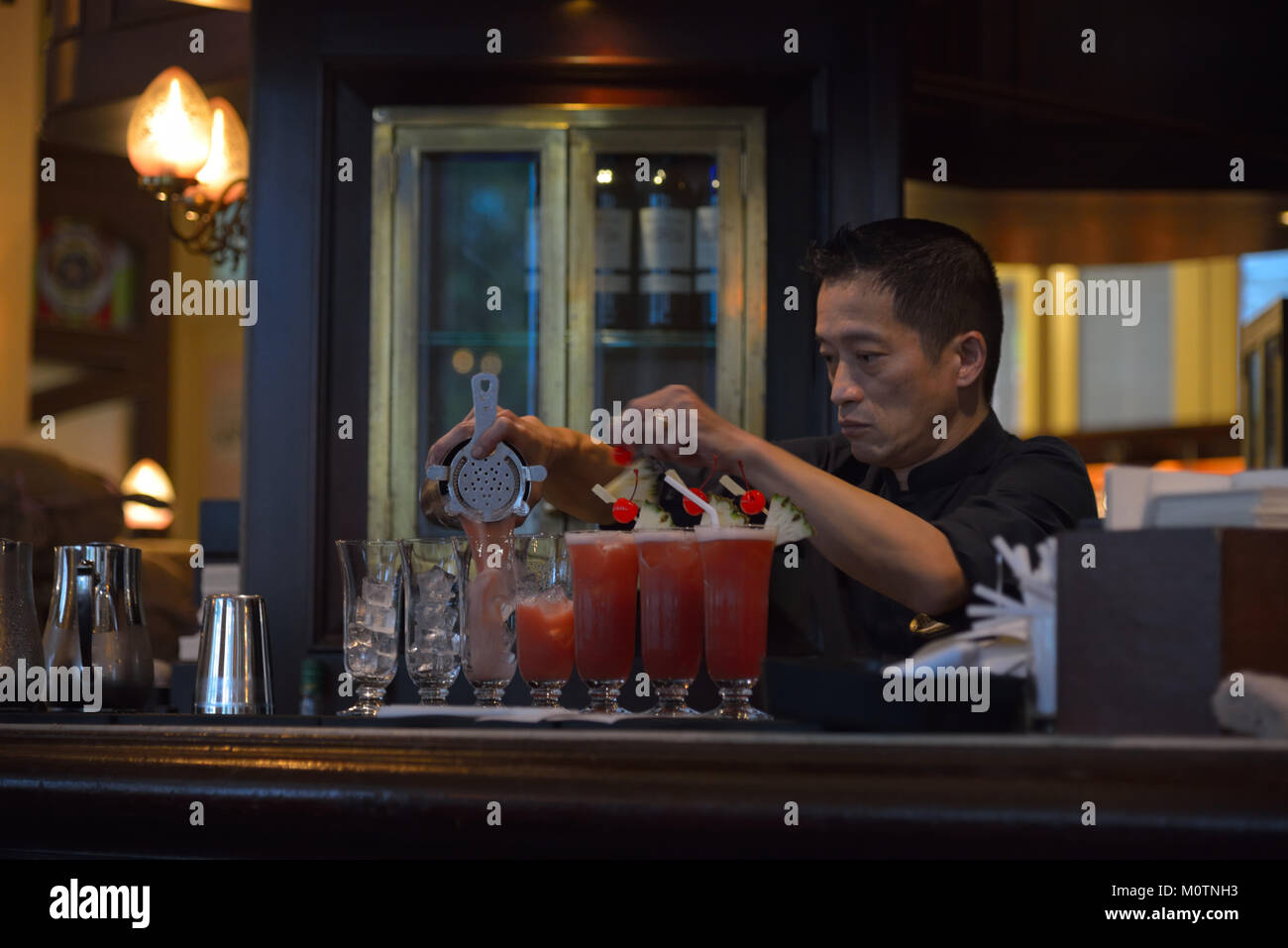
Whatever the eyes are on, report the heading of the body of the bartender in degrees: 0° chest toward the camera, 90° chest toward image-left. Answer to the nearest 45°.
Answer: approximately 45°

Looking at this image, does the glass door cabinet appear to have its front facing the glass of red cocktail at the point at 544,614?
yes

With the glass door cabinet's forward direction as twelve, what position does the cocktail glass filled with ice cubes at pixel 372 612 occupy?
The cocktail glass filled with ice cubes is roughly at 12 o'clock from the glass door cabinet.

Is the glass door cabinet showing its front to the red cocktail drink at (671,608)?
yes

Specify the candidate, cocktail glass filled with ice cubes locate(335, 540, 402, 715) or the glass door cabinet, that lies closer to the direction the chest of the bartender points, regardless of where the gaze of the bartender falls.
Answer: the cocktail glass filled with ice cubes

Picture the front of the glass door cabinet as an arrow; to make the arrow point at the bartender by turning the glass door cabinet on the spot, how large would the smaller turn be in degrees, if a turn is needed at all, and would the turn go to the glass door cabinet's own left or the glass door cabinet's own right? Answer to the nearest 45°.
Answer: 0° — it already faces them

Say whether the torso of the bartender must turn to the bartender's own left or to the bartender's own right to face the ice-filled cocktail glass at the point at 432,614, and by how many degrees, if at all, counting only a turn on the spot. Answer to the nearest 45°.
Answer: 0° — they already face it
